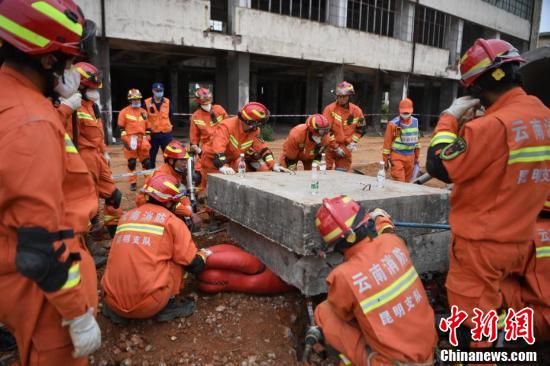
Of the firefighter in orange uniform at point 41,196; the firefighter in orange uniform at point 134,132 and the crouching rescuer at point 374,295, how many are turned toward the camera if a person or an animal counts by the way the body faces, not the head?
1

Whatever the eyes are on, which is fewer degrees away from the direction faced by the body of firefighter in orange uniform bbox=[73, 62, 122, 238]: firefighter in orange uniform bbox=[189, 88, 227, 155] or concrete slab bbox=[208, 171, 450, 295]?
the concrete slab

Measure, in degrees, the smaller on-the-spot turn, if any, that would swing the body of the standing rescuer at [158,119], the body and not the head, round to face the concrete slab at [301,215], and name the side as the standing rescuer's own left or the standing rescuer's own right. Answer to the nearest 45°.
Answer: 0° — they already face it

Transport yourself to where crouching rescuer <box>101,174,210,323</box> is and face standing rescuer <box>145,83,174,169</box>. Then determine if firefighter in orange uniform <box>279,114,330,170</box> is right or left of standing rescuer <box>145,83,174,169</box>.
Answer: right

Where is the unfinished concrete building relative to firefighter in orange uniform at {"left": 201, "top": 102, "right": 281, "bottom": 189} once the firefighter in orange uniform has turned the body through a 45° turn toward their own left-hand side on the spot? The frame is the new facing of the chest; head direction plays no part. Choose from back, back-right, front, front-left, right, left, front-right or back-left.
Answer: left

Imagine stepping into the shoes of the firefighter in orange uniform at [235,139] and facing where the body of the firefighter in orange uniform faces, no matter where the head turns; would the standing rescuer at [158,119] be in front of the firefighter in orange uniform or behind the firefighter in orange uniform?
behind

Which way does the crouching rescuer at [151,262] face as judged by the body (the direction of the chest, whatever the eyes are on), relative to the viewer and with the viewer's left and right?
facing away from the viewer and to the right of the viewer

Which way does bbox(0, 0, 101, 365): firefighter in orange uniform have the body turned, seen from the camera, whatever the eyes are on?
to the viewer's right

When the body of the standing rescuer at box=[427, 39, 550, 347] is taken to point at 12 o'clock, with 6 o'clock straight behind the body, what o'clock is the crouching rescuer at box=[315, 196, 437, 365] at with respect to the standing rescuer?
The crouching rescuer is roughly at 9 o'clock from the standing rescuer.

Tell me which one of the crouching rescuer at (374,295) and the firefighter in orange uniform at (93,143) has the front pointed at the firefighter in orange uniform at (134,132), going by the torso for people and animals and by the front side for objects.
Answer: the crouching rescuer

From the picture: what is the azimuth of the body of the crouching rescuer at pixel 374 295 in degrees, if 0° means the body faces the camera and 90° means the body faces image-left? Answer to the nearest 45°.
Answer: approximately 135°

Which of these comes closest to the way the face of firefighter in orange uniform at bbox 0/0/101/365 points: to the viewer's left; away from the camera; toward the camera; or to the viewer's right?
to the viewer's right

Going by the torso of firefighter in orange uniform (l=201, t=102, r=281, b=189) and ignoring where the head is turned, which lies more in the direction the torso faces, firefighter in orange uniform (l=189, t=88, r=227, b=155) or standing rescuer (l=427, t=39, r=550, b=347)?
the standing rescuer

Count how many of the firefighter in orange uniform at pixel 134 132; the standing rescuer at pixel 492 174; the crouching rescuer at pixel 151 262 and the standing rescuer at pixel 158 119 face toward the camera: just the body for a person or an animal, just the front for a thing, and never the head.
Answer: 2

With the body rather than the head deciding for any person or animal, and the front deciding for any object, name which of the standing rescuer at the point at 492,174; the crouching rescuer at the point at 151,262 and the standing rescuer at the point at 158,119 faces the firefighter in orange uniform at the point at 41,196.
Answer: the standing rescuer at the point at 158,119

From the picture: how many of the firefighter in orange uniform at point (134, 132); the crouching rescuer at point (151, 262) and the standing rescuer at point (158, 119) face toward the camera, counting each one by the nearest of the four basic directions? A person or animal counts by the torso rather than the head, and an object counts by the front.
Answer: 2
